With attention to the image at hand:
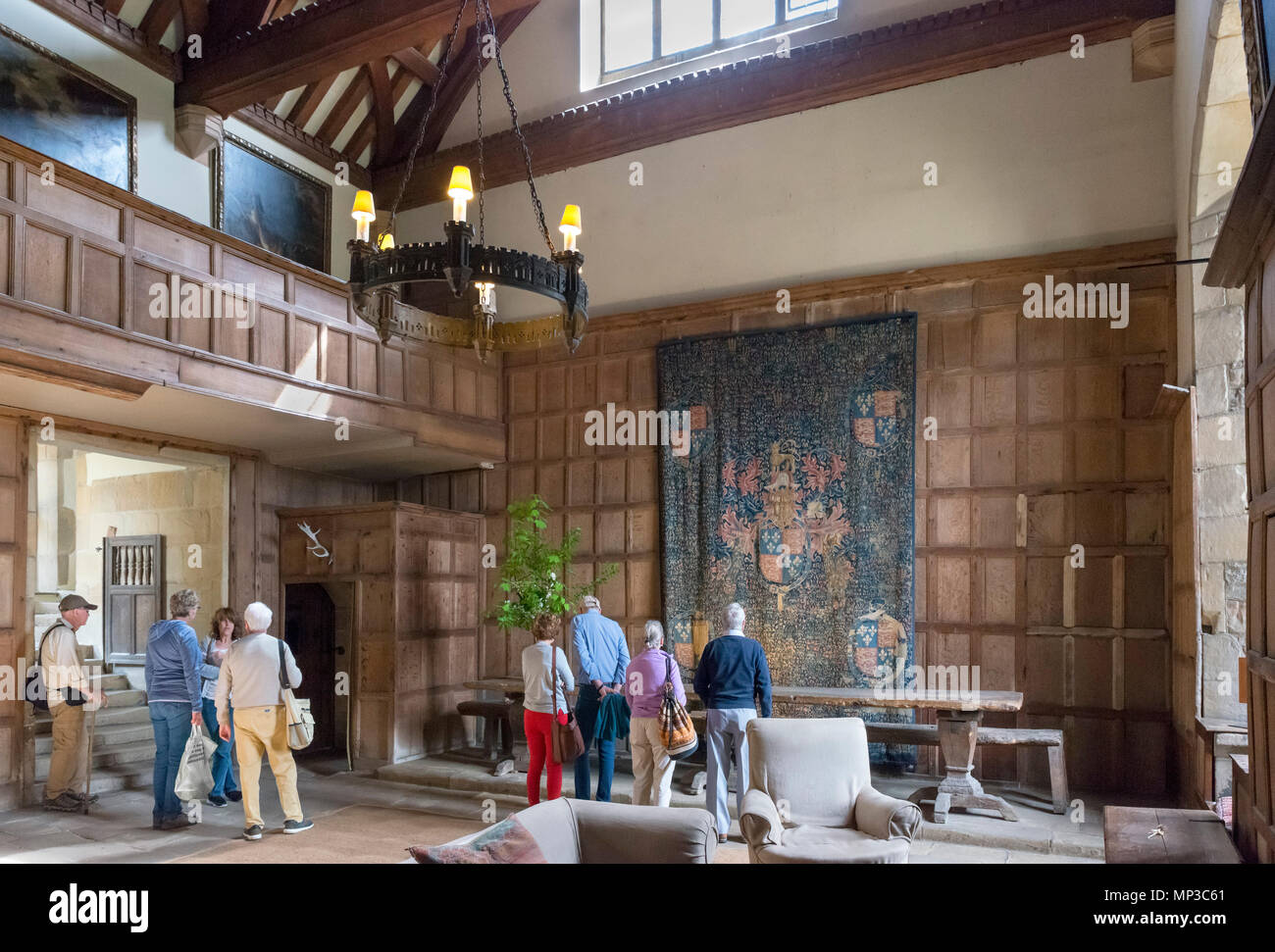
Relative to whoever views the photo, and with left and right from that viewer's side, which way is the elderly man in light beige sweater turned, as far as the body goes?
facing away from the viewer

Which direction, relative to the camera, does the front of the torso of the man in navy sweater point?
away from the camera

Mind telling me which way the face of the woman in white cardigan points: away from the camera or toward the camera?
away from the camera

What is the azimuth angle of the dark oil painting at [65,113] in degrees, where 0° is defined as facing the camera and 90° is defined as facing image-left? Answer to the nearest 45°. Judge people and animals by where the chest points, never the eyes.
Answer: approximately 315°

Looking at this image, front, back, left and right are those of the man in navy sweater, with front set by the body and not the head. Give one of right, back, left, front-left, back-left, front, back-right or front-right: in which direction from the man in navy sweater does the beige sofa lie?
back

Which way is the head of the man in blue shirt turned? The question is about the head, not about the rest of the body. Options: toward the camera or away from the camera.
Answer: away from the camera
